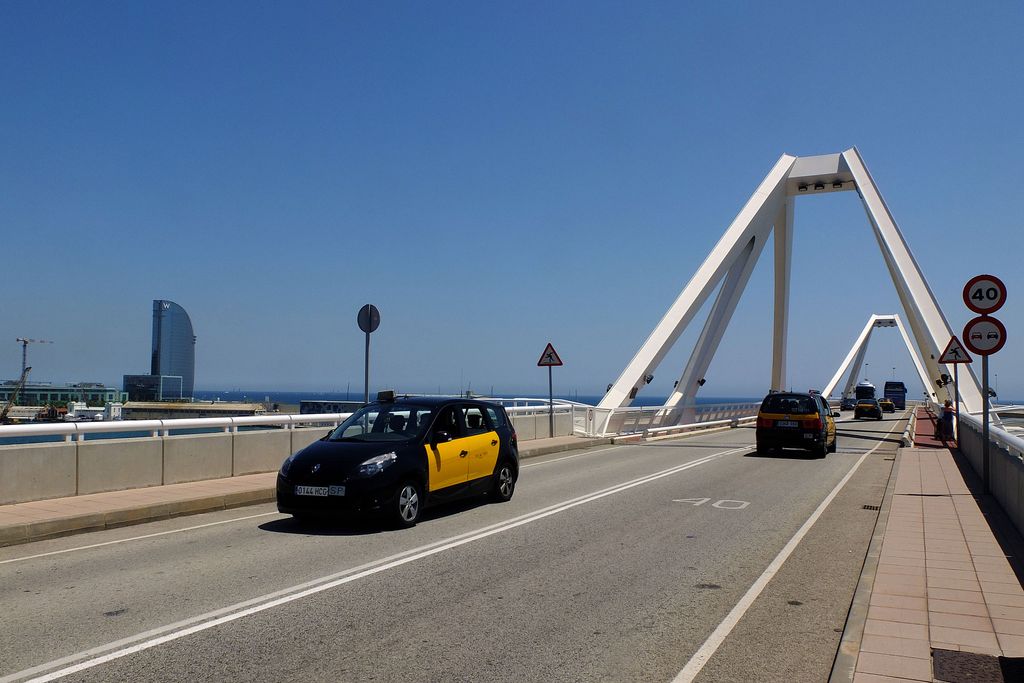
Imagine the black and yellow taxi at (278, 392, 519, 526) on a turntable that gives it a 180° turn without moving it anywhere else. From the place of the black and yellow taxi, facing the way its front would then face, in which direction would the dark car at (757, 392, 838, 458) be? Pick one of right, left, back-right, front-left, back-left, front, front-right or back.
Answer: front

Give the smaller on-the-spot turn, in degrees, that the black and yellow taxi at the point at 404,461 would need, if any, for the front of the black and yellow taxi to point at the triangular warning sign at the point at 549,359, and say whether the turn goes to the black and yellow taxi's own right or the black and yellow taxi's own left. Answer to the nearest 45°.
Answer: approximately 135° to the black and yellow taxi's own right

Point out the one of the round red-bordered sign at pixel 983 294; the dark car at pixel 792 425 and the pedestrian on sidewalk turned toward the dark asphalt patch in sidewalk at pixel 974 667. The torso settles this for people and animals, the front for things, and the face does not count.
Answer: the round red-bordered sign

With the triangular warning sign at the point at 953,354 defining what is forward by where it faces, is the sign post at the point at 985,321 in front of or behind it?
in front

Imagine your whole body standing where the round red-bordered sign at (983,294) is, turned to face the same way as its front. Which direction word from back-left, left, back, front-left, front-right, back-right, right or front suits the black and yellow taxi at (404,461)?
front-right

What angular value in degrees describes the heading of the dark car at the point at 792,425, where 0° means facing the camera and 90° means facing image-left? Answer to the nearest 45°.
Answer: approximately 180°

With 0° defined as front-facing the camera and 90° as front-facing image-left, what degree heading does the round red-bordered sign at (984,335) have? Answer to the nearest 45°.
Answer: approximately 0°

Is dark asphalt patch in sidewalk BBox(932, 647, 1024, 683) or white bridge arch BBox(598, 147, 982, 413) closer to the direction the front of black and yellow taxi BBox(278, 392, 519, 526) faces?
the dark asphalt patch in sidewalk

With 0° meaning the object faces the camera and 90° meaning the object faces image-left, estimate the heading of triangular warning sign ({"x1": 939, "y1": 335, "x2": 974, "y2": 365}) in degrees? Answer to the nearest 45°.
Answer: approximately 0°

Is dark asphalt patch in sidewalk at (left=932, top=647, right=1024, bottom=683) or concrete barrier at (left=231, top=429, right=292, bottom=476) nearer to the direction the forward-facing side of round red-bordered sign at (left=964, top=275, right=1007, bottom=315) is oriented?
the dark asphalt patch in sidewalk

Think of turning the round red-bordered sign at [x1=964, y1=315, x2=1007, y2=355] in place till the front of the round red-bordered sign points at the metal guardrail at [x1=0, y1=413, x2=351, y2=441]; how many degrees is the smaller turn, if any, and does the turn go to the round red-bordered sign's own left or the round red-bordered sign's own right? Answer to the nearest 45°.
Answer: approximately 45° to the round red-bordered sign's own right

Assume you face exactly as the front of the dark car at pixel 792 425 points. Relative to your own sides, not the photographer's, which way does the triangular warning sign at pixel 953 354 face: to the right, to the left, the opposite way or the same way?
the opposite way
